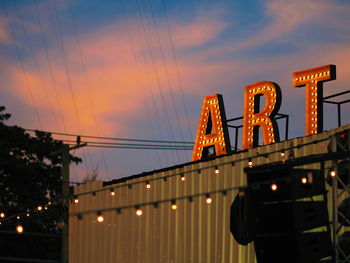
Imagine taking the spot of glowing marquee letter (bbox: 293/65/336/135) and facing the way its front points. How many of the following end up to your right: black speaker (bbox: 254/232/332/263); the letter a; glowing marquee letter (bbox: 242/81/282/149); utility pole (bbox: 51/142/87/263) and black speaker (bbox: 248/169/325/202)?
3

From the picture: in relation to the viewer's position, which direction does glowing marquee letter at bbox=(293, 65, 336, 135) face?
facing the viewer and to the left of the viewer

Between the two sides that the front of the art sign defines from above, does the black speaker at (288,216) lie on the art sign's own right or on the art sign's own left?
on the art sign's own left

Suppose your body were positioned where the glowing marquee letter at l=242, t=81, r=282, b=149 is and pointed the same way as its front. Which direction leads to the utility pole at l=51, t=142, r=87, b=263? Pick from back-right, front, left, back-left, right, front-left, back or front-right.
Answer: right

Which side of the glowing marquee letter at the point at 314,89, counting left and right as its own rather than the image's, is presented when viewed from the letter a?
right

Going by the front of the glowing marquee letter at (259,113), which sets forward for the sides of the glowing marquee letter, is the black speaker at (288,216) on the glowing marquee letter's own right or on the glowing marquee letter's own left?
on the glowing marquee letter's own left

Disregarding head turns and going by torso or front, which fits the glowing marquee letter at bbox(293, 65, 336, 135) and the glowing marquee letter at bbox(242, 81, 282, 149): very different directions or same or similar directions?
same or similar directions
